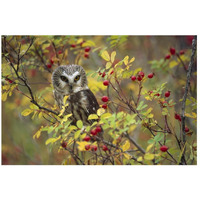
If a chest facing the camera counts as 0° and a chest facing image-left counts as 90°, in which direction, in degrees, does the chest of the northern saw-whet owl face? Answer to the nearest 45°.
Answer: approximately 45°
